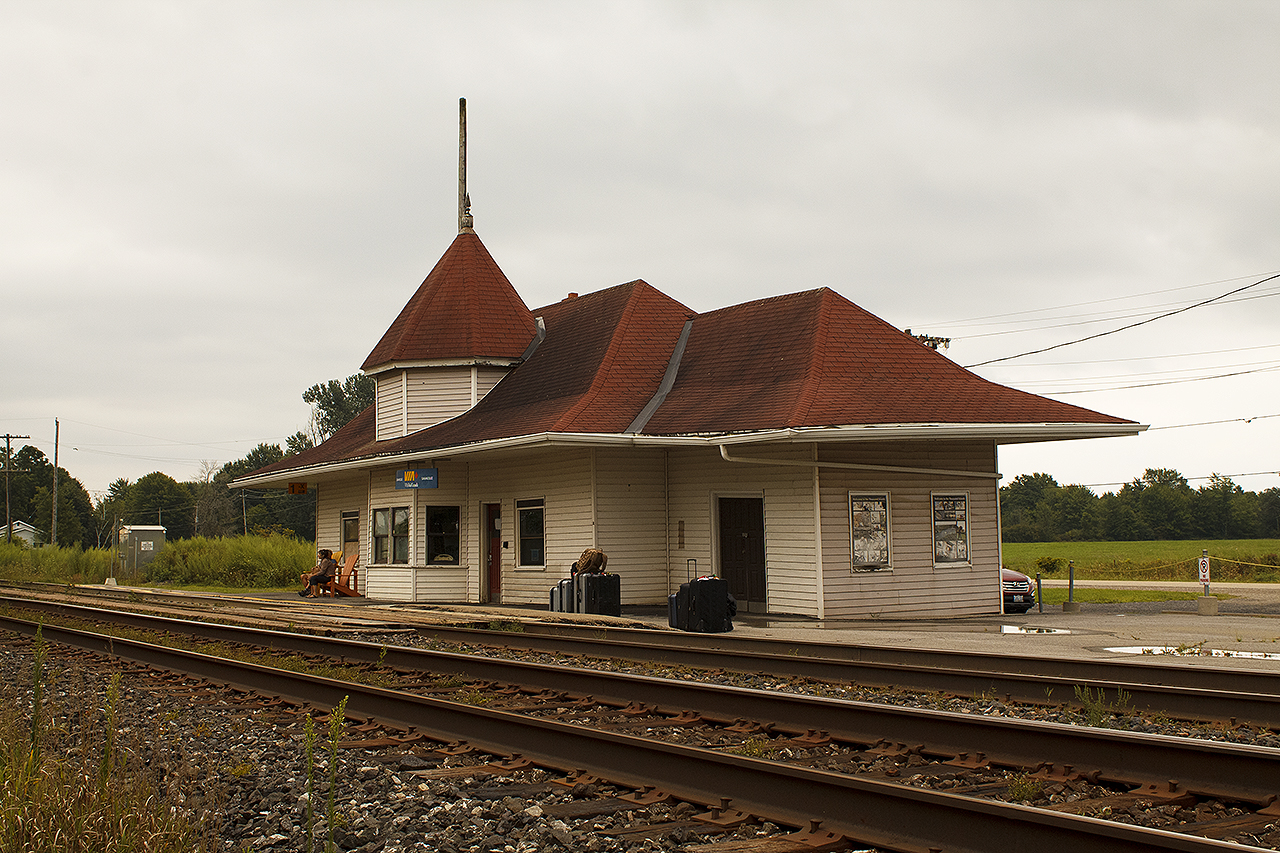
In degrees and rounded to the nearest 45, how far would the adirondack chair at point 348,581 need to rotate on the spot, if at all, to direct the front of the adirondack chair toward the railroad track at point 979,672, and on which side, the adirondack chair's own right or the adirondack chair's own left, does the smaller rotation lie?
approximately 45° to the adirondack chair's own left

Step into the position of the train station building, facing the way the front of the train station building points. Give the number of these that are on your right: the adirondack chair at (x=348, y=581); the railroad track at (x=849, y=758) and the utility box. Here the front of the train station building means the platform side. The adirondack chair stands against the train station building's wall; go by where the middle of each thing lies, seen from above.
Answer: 2

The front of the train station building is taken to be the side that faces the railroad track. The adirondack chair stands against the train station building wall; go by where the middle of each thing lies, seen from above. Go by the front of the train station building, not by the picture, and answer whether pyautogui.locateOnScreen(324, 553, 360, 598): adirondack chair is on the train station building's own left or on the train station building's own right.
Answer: on the train station building's own right

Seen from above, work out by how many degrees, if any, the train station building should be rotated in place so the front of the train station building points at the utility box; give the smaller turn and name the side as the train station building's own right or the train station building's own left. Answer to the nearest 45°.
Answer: approximately 90° to the train station building's own right

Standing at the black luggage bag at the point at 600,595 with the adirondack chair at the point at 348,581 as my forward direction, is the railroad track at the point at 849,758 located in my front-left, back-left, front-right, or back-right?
back-left

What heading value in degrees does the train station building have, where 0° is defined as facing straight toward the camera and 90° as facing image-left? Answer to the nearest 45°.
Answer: approximately 45°
